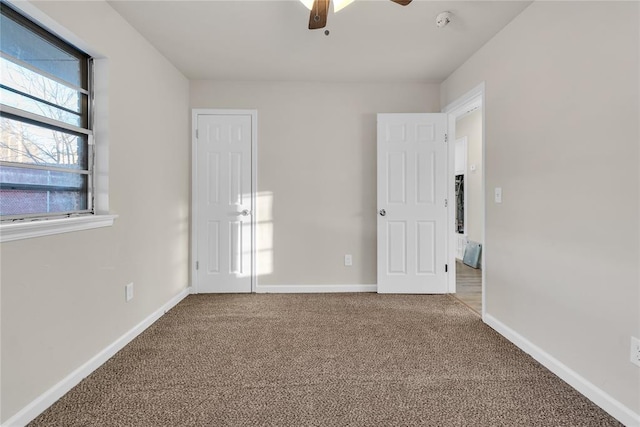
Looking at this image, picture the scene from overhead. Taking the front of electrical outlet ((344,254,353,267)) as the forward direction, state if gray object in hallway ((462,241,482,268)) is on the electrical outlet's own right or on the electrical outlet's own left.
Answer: on the electrical outlet's own left

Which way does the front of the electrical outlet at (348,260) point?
toward the camera

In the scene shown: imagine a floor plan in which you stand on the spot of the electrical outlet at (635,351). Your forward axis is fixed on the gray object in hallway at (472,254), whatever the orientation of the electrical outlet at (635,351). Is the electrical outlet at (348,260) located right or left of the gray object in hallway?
left

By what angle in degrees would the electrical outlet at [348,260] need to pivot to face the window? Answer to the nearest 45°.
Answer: approximately 45° to its right

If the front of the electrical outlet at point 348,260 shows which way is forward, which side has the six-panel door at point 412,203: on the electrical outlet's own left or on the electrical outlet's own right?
on the electrical outlet's own left

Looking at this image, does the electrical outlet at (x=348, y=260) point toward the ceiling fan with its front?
yes

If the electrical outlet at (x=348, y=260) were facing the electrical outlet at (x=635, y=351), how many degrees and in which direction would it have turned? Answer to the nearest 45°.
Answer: approximately 45° to its left

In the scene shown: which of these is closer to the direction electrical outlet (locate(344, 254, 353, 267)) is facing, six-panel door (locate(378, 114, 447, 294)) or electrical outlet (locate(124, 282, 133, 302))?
the electrical outlet
